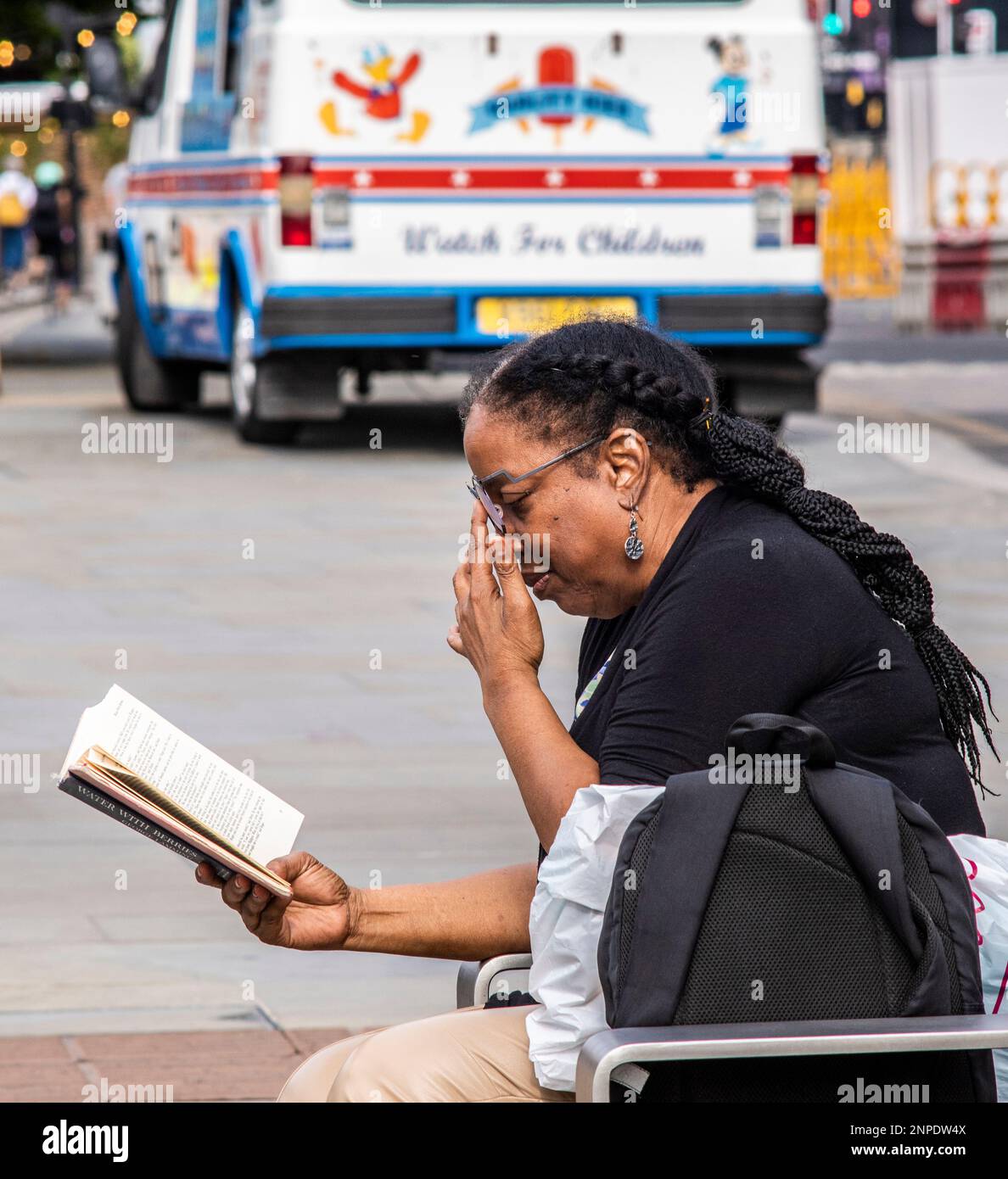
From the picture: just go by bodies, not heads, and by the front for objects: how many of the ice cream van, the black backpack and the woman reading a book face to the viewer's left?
1

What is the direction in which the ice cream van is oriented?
away from the camera

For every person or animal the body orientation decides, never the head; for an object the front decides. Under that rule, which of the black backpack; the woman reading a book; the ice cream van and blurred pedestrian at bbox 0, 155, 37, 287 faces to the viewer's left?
the woman reading a book

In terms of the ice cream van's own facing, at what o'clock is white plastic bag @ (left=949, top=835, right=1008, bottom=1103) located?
The white plastic bag is roughly at 6 o'clock from the ice cream van.

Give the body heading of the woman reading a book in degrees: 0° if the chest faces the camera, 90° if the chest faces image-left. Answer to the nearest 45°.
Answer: approximately 90°

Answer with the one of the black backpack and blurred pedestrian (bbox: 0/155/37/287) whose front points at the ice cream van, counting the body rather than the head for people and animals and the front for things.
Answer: the black backpack

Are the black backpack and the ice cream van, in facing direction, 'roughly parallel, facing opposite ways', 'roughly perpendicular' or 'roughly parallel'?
roughly parallel

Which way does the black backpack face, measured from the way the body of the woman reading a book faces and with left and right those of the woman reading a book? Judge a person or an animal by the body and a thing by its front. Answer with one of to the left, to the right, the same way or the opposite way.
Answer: to the right

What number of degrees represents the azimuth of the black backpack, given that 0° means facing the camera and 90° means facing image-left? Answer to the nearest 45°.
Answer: approximately 180°

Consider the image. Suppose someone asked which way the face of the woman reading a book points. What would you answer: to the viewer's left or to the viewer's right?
to the viewer's left
